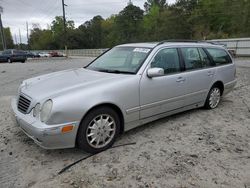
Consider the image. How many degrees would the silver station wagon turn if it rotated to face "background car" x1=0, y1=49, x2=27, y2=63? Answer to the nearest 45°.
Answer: approximately 90° to its right

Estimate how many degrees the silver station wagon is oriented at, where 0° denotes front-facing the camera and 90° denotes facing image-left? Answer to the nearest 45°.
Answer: approximately 45°

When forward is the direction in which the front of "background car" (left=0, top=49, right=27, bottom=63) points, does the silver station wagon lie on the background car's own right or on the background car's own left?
on the background car's own left

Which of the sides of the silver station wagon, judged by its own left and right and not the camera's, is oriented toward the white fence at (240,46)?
back

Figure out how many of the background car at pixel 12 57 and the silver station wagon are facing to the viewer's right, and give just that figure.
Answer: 0
